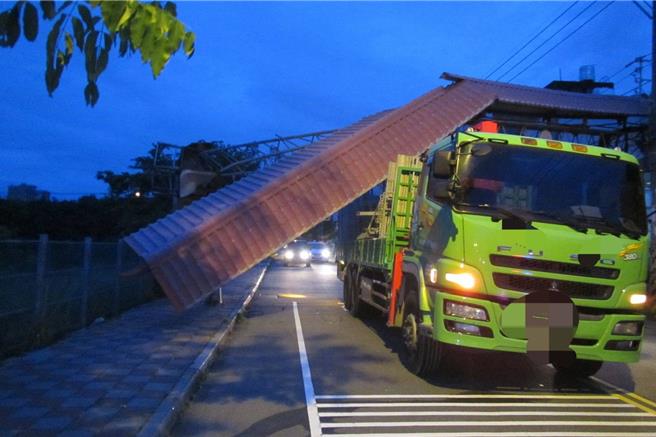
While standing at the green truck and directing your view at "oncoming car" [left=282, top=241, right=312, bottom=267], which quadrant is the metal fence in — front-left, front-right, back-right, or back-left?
front-left

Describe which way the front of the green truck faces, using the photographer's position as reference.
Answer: facing the viewer and to the right of the viewer

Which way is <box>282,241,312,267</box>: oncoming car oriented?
toward the camera

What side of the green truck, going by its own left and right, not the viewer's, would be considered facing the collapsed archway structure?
back

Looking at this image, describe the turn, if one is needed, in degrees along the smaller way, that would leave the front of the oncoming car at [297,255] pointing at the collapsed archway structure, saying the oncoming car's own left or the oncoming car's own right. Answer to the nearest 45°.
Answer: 0° — it already faces it

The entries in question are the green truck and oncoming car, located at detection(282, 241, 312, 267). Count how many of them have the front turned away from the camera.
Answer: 0

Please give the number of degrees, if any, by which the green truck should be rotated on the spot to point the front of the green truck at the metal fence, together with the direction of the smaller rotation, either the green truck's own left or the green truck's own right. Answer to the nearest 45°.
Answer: approximately 135° to the green truck's own right

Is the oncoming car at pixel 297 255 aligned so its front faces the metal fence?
yes

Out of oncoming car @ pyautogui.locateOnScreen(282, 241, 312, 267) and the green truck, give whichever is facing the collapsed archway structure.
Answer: the oncoming car

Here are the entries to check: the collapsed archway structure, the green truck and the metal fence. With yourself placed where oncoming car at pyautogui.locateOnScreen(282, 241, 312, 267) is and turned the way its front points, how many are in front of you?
3

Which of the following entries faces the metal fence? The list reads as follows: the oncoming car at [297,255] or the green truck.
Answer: the oncoming car

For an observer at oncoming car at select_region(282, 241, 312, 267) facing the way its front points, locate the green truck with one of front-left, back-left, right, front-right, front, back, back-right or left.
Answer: front

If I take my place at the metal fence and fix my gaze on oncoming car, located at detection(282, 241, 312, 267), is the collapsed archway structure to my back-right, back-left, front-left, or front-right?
front-right
